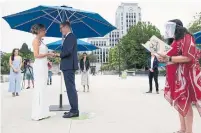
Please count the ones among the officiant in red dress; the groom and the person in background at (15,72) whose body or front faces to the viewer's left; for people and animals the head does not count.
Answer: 2

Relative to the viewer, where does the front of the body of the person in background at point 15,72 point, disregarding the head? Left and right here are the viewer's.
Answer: facing the viewer

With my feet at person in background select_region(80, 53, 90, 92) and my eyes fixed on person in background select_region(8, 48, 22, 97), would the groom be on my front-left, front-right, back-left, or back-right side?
front-left

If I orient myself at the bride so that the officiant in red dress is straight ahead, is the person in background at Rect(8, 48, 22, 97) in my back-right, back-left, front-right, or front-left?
back-left

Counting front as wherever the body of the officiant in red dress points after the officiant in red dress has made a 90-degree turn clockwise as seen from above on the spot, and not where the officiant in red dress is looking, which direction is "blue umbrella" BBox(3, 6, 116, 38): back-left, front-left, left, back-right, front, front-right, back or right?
front-left

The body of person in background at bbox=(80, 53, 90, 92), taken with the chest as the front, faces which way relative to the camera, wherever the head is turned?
toward the camera

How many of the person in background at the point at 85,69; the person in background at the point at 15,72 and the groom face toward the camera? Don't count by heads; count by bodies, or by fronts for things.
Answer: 2

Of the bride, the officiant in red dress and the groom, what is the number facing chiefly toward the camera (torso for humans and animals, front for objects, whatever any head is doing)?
0

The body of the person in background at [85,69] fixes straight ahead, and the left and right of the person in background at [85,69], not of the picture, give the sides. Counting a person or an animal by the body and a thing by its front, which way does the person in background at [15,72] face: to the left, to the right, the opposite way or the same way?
the same way

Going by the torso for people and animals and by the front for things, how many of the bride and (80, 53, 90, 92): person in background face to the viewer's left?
0

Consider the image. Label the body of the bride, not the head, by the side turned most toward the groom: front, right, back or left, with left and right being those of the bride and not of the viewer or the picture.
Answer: front

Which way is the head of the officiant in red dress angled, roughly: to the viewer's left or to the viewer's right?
to the viewer's left

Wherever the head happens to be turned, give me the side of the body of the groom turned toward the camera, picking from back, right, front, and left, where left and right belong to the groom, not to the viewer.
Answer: left

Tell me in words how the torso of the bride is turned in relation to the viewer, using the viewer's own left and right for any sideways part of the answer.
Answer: facing to the right of the viewer

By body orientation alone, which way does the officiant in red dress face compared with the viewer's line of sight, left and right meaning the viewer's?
facing to the left of the viewer
